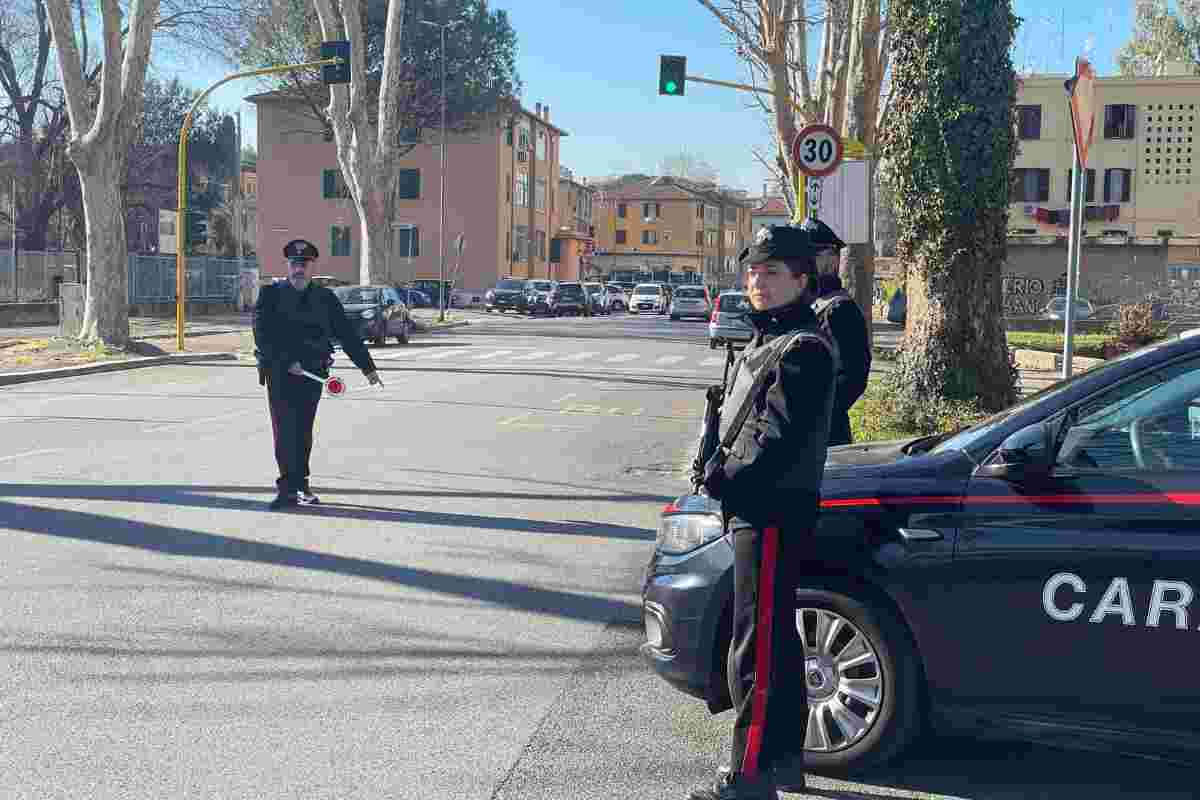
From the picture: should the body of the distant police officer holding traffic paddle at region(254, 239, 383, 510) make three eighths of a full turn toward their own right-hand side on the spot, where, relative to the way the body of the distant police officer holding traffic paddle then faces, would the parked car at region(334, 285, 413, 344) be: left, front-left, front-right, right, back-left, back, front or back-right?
front-right

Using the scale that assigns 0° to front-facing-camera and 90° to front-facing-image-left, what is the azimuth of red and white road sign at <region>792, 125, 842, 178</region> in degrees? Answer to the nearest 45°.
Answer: approximately 0°

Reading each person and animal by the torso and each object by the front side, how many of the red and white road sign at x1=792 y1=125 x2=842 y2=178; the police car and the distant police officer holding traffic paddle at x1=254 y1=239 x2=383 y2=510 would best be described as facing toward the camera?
2

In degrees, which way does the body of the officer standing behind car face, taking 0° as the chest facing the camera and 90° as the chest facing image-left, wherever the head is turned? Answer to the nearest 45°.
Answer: approximately 90°

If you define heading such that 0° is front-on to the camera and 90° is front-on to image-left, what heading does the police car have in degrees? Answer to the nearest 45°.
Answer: approximately 90°

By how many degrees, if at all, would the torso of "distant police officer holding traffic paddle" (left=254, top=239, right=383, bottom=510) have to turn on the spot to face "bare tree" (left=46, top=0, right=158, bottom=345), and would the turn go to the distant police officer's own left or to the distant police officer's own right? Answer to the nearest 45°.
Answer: approximately 180°

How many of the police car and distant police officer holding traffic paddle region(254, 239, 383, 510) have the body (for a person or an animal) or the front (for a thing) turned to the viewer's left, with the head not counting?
1
